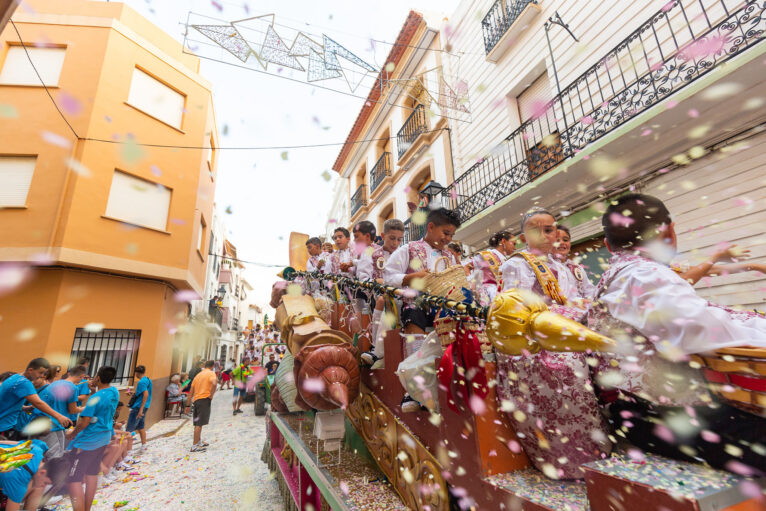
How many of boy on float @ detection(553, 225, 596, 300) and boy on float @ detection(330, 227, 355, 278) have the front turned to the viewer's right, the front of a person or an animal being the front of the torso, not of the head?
0

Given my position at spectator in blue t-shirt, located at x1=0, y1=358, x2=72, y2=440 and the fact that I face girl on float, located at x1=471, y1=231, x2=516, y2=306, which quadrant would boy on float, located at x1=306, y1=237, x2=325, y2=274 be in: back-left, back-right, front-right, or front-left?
front-left

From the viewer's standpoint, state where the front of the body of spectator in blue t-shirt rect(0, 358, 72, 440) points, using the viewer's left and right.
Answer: facing to the right of the viewer

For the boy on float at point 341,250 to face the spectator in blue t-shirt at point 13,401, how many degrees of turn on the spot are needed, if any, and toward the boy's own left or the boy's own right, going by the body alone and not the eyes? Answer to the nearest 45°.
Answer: approximately 45° to the boy's own right

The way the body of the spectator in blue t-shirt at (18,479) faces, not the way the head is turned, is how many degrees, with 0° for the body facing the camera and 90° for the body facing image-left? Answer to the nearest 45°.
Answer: approximately 270°

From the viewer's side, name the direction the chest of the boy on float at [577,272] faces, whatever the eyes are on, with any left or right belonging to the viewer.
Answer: facing the viewer and to the left of the viewer

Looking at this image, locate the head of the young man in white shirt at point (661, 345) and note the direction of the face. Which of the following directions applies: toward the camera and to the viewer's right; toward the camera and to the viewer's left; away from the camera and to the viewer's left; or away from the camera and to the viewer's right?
away from the camera and to the viewer's right
